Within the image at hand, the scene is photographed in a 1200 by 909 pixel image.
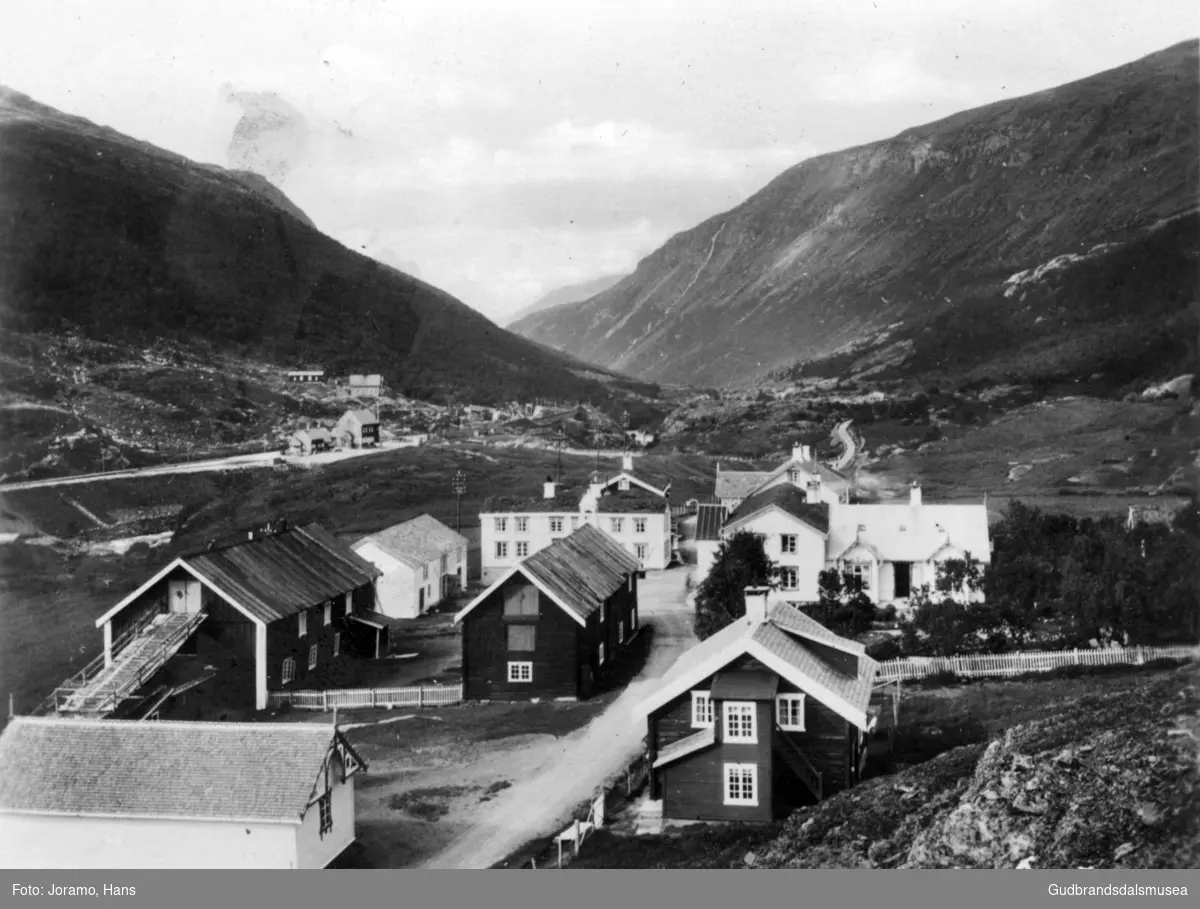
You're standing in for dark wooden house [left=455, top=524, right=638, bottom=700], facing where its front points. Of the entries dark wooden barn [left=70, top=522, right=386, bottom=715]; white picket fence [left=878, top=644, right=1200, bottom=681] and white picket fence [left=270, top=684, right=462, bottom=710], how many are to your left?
1

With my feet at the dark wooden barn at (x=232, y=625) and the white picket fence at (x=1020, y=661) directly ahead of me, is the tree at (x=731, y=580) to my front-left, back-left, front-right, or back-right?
front-left

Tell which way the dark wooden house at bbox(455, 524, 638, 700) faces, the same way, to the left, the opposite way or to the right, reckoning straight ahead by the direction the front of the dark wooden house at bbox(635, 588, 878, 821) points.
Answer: the same way

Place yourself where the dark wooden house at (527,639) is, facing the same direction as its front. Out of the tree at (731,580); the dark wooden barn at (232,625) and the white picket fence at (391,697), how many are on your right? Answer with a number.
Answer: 2

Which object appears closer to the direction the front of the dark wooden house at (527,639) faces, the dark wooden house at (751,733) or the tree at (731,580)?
the dark wooden house

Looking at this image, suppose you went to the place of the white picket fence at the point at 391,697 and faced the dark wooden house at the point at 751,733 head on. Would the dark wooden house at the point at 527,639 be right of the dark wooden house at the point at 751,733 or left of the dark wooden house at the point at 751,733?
left

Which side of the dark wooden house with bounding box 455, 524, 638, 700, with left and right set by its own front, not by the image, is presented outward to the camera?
front

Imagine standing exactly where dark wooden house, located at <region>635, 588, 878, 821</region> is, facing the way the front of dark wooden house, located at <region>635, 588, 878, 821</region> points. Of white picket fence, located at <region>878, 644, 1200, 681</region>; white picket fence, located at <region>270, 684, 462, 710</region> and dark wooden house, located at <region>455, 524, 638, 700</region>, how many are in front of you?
0

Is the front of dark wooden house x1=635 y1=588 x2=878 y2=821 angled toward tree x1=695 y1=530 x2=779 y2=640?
no

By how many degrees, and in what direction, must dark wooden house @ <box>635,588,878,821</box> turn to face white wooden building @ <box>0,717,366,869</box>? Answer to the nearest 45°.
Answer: approximately 90° to its right

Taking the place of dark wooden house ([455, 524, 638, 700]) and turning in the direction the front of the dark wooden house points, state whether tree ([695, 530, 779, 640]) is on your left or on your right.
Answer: on your left

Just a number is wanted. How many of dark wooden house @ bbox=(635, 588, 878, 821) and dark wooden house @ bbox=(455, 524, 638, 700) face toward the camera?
2

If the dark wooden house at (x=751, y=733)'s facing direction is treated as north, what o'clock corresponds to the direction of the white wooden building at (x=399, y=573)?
The white wooden building is roughly at 5 o'clock from the dark wooden house.

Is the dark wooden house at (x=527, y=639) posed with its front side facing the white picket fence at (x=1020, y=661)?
no

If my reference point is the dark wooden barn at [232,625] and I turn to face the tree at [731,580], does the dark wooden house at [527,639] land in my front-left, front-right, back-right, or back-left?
front-right

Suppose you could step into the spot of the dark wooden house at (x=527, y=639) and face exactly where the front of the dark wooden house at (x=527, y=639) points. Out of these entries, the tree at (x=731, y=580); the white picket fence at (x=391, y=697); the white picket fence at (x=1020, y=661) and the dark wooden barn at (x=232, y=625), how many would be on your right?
2

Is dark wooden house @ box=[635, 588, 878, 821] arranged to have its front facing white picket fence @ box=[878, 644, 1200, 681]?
no

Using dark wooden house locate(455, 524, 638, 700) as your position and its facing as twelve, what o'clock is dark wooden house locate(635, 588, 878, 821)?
dark wooden house locate(635, 588, 878, 821) is roughly at 11 o'clock from dark wooden house locate(455, 524, 638, 700).
